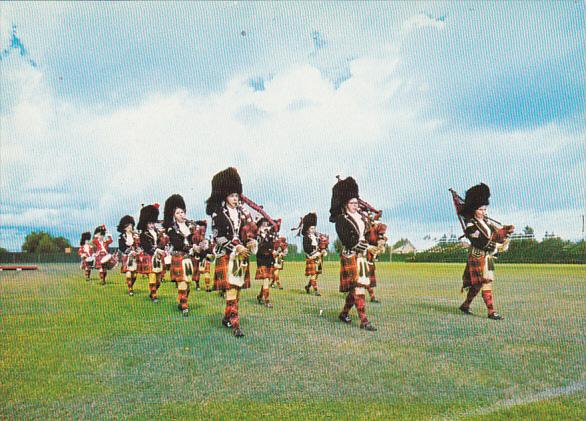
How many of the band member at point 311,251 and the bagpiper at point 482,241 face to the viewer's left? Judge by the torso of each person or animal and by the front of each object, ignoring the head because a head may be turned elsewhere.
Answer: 0

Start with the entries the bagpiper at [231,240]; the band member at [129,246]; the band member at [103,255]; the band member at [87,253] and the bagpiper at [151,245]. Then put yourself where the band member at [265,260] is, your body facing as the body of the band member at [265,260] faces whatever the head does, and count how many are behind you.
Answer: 4

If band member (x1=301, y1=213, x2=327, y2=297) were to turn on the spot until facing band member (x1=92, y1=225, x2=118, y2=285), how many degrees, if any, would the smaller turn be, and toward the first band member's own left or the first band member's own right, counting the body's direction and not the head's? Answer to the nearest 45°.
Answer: approximately 180°

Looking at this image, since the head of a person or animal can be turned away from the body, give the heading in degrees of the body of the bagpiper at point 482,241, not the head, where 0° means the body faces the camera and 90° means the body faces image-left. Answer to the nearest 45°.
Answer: approximately 315°

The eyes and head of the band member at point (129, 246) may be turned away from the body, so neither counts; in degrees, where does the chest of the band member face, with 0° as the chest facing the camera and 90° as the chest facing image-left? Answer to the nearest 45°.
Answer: approximately 315°

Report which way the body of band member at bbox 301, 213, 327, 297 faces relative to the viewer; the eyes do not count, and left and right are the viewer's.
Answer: facing the viewer and to the right of the viewer

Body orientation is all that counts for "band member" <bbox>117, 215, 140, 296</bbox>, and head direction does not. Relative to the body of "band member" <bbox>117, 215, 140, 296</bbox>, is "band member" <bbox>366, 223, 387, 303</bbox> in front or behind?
in front
